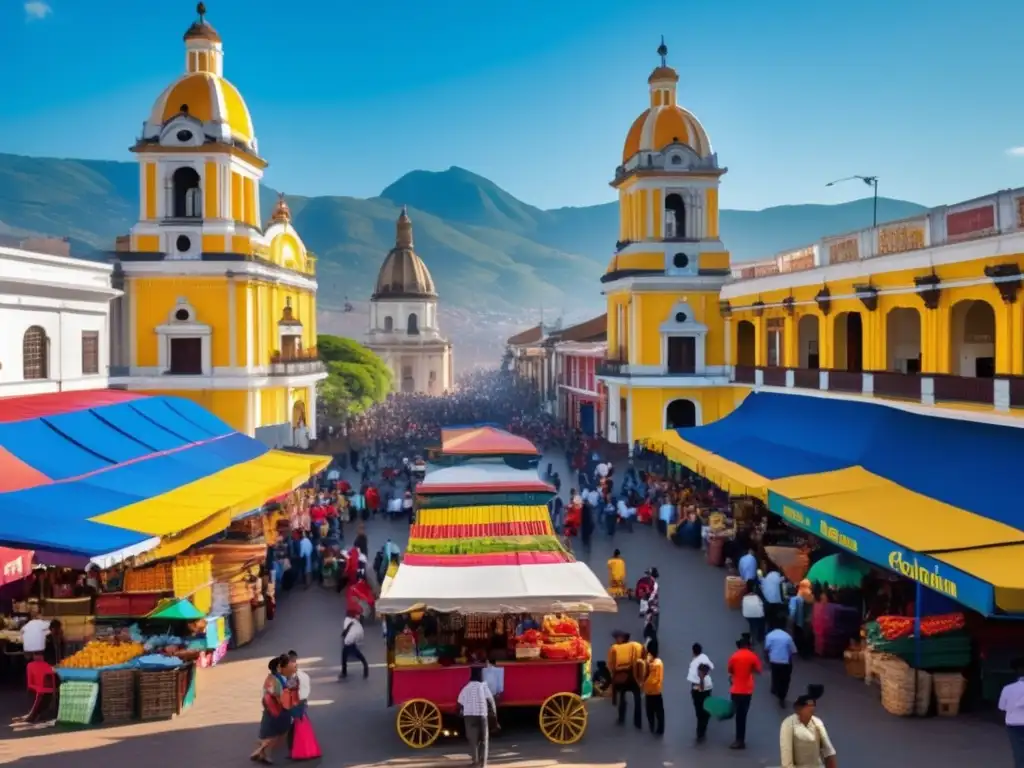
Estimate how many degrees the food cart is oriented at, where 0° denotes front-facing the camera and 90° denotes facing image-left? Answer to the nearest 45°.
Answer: approximately 0°

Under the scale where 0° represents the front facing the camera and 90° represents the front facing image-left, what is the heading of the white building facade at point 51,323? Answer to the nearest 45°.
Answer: approximately 315°

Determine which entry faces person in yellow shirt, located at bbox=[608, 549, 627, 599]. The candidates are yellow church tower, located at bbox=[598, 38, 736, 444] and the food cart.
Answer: the yellow church tower

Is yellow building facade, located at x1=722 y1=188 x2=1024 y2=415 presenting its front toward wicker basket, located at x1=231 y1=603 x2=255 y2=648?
yes

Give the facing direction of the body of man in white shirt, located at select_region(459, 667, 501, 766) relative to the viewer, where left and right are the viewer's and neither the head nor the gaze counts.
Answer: facing away from the viewer

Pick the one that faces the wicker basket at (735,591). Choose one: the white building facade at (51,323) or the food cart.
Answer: the white building facade

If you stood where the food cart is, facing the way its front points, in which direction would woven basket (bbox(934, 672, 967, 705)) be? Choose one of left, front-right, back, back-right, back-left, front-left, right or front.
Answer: left

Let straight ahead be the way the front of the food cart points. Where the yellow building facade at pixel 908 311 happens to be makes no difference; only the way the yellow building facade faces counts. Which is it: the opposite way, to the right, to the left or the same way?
to the right
